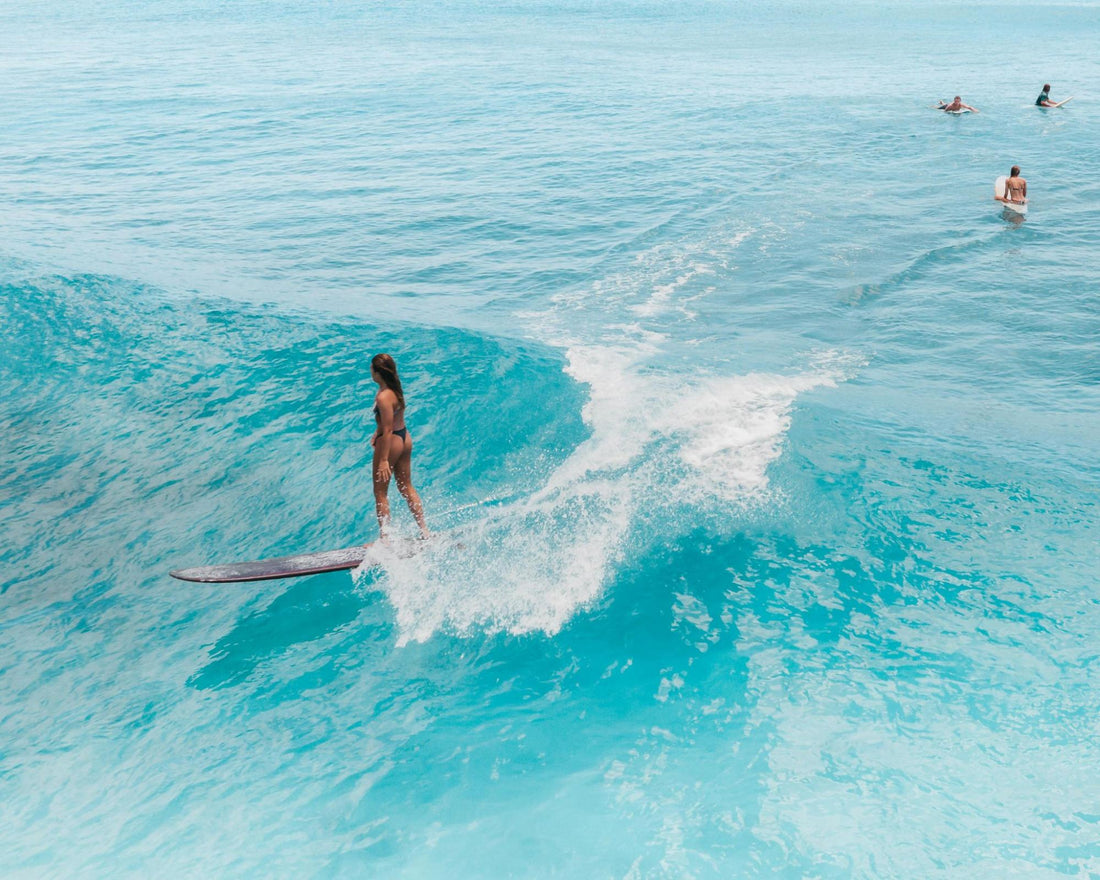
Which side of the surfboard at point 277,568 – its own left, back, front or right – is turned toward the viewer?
left

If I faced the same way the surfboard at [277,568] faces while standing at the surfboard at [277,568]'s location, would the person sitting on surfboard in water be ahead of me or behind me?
behind

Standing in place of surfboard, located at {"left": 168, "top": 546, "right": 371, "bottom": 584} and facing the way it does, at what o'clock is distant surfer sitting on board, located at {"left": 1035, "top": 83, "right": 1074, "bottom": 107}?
The distant surfer sitting on board is roughly at 5 o'clock from the surfboard.

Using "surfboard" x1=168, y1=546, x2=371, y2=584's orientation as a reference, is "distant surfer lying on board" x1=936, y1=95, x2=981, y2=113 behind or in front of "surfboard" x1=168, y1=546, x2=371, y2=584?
behind

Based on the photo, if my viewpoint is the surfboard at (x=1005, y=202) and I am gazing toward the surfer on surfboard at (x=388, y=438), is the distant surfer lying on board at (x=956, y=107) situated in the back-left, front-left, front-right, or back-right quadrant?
back-right
